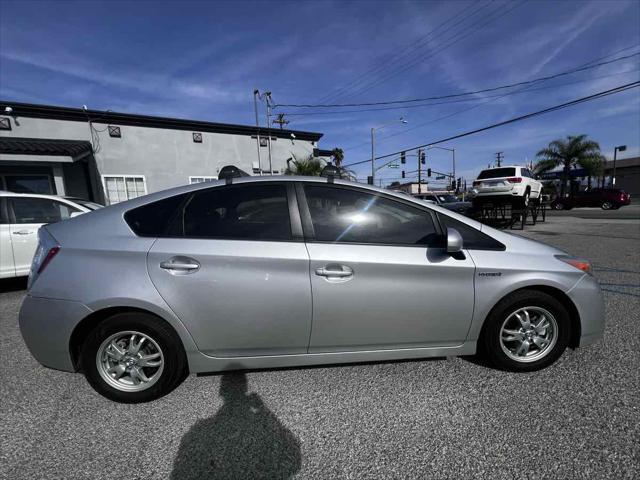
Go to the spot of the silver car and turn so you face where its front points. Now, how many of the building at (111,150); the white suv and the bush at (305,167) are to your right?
0

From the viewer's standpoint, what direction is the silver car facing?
to the viewer's right

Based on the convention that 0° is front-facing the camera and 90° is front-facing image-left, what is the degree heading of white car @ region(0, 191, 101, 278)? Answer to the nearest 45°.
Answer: approximately 270°

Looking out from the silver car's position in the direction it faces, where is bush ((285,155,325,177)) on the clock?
The bush is roughly at 9 o'clock from the silver car.

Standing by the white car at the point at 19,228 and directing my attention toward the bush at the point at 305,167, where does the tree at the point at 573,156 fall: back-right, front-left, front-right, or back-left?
front-right

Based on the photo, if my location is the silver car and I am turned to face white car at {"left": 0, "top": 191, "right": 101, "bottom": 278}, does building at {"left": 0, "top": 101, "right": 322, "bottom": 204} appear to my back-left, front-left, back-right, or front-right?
front-right

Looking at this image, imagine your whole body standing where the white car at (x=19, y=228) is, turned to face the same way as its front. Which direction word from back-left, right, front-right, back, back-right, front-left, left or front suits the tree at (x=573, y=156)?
front

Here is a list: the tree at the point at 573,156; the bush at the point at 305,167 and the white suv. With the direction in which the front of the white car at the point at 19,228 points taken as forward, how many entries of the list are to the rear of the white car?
0

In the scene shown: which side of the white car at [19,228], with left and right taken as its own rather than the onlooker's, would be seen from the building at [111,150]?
left

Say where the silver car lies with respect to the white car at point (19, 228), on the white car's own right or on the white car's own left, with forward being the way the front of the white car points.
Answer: on the white car's own right

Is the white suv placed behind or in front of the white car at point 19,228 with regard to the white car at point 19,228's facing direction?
in front

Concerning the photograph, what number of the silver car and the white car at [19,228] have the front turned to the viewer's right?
2

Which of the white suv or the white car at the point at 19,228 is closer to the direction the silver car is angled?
the white suv
